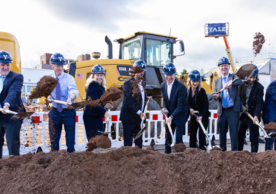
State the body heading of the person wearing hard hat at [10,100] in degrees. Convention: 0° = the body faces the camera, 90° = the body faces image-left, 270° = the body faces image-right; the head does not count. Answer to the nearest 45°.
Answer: approximately 45°

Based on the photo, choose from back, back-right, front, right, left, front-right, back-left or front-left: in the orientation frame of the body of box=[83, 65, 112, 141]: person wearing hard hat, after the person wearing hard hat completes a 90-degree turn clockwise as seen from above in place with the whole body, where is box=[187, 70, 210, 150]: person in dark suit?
back-left

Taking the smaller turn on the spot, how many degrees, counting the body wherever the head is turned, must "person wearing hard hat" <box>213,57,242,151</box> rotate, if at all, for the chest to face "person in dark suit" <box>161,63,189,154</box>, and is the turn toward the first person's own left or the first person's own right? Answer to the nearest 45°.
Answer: approximately 45° to the first person's own right

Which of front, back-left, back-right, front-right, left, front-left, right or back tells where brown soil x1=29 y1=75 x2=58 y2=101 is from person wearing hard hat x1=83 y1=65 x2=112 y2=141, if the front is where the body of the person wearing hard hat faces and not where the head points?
right

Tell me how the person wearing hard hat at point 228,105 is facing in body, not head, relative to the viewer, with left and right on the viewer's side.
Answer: facing the viewer

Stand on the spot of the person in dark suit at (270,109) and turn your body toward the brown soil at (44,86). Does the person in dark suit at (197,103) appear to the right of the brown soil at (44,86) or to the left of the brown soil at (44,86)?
right

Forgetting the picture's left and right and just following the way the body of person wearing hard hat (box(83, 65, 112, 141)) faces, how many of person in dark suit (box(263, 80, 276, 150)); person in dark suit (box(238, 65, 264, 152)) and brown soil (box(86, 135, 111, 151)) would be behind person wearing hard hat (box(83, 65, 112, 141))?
0

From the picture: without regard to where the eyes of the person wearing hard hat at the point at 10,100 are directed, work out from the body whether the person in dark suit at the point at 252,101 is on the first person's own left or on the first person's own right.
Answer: on the first person's own left

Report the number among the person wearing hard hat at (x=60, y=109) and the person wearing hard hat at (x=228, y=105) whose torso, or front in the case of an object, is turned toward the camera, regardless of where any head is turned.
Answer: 2

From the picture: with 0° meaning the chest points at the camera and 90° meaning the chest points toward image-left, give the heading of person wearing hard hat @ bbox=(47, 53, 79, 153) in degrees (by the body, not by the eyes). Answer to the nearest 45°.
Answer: approximately 0°

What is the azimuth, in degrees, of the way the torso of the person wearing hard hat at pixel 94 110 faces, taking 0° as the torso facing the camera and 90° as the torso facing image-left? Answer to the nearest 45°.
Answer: approximately 315°

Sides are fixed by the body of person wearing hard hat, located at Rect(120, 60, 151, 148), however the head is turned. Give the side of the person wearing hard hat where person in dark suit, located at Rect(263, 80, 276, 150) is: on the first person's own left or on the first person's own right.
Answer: on the first person's own left

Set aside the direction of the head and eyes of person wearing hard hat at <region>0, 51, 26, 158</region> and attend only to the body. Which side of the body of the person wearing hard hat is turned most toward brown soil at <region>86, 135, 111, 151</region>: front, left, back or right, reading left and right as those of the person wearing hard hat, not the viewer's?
left
